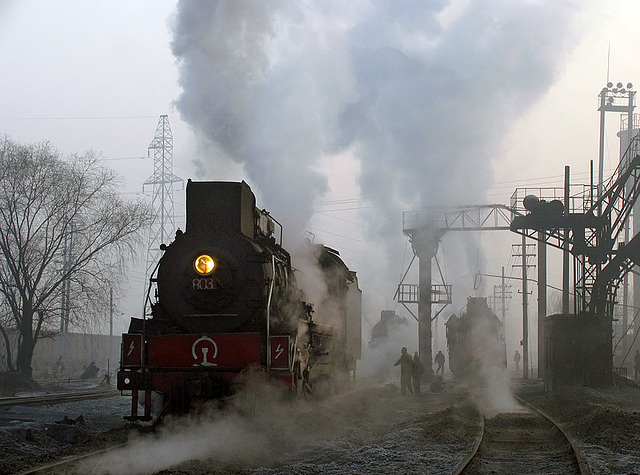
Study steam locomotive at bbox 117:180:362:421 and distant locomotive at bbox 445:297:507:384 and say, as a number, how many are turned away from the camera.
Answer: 0

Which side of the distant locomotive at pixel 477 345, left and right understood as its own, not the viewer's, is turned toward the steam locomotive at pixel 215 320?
front

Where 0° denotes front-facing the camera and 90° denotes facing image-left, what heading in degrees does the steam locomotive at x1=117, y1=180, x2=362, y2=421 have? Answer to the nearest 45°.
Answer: approximately 45°

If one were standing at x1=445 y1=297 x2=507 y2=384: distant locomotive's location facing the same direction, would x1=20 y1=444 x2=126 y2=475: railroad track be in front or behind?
in front

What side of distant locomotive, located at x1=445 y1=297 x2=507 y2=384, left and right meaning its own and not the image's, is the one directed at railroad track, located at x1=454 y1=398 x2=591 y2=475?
front

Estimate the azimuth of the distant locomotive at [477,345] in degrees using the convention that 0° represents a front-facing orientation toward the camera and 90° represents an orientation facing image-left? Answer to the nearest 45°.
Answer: approximately 0°

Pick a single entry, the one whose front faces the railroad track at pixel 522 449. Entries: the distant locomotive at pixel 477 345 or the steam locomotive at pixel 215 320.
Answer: the distant locomotive
